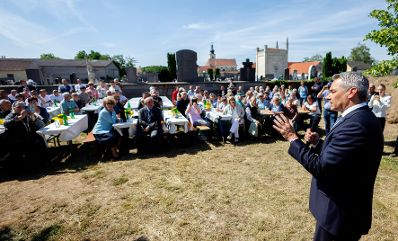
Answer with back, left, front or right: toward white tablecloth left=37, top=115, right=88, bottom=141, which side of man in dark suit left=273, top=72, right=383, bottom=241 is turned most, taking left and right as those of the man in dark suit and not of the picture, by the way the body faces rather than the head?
front

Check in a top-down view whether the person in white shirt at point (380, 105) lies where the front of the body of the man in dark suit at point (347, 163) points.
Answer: no

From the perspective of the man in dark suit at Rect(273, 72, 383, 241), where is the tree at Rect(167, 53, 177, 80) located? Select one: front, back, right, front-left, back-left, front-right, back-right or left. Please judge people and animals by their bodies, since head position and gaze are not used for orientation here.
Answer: front-right

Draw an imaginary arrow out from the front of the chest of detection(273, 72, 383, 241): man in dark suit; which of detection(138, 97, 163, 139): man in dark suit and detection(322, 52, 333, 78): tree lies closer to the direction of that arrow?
the man in dark suit

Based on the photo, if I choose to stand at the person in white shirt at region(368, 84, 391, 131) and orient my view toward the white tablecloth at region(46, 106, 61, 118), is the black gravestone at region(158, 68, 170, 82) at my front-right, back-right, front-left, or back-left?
front-right

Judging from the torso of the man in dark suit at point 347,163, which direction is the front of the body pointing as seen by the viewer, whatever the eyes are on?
to the viewer's left

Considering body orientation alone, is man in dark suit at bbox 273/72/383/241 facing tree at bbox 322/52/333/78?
no

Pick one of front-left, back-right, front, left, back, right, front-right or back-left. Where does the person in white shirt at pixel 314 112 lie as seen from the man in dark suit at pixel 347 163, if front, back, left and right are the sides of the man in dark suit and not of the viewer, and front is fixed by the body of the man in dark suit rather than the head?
right

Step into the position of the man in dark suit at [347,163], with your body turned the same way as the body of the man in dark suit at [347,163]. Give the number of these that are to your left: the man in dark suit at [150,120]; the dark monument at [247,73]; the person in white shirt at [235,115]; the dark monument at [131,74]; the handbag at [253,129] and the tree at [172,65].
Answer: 0

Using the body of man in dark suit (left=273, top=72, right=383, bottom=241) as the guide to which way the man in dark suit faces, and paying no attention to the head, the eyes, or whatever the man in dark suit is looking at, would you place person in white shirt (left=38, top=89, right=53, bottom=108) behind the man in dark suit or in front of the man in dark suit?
in front

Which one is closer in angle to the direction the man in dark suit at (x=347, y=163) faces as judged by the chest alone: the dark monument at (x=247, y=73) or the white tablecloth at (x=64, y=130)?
the white tablecloth

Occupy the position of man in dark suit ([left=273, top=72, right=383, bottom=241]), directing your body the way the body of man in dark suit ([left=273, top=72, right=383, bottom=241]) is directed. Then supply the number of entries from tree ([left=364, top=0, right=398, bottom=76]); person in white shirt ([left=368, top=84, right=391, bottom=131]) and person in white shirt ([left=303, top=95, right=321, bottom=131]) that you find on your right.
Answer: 3

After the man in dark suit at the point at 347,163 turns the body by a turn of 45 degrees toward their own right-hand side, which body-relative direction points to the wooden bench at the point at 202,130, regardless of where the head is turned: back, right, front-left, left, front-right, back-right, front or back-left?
front

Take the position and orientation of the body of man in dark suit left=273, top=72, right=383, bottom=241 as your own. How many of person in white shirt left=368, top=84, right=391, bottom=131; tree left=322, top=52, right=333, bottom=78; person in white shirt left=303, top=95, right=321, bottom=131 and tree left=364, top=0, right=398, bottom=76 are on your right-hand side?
4

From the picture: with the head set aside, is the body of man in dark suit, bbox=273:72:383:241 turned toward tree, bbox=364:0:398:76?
no
